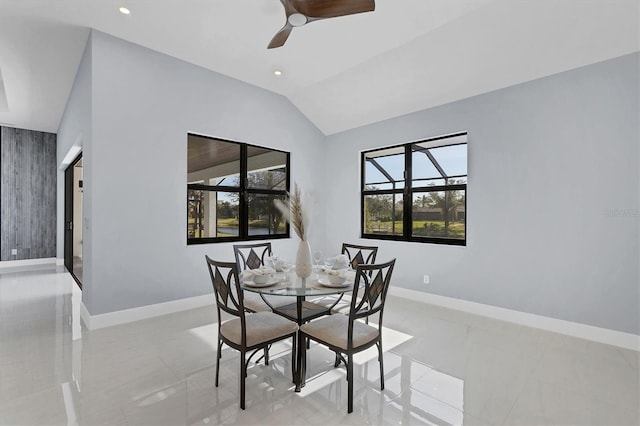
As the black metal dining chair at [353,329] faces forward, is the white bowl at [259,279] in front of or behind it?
in front

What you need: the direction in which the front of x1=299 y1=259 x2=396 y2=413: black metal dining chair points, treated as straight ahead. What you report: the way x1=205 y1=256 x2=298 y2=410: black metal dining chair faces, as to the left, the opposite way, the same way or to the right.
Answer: to the right

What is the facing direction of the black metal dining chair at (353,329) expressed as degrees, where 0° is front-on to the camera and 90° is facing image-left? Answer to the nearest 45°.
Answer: approximately 135°

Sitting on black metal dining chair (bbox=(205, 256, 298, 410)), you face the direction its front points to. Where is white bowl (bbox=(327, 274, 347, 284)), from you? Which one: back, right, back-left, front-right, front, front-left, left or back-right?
front-right

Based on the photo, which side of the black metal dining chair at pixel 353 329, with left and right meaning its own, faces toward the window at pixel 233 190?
front

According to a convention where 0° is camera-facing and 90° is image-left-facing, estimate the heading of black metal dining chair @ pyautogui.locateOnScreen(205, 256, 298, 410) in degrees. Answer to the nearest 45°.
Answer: approximately 225°

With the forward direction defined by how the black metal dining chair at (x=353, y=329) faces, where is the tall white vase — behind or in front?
in front

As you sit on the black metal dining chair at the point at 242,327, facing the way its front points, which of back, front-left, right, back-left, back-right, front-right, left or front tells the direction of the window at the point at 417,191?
front
